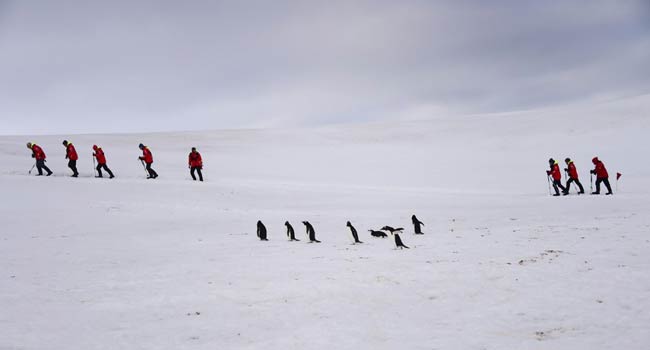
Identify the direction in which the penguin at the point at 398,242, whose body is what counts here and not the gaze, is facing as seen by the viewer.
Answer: to the viewer's left

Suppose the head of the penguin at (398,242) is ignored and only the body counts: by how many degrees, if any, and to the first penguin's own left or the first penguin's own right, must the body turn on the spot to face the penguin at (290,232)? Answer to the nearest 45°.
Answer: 0° — it already faces it
